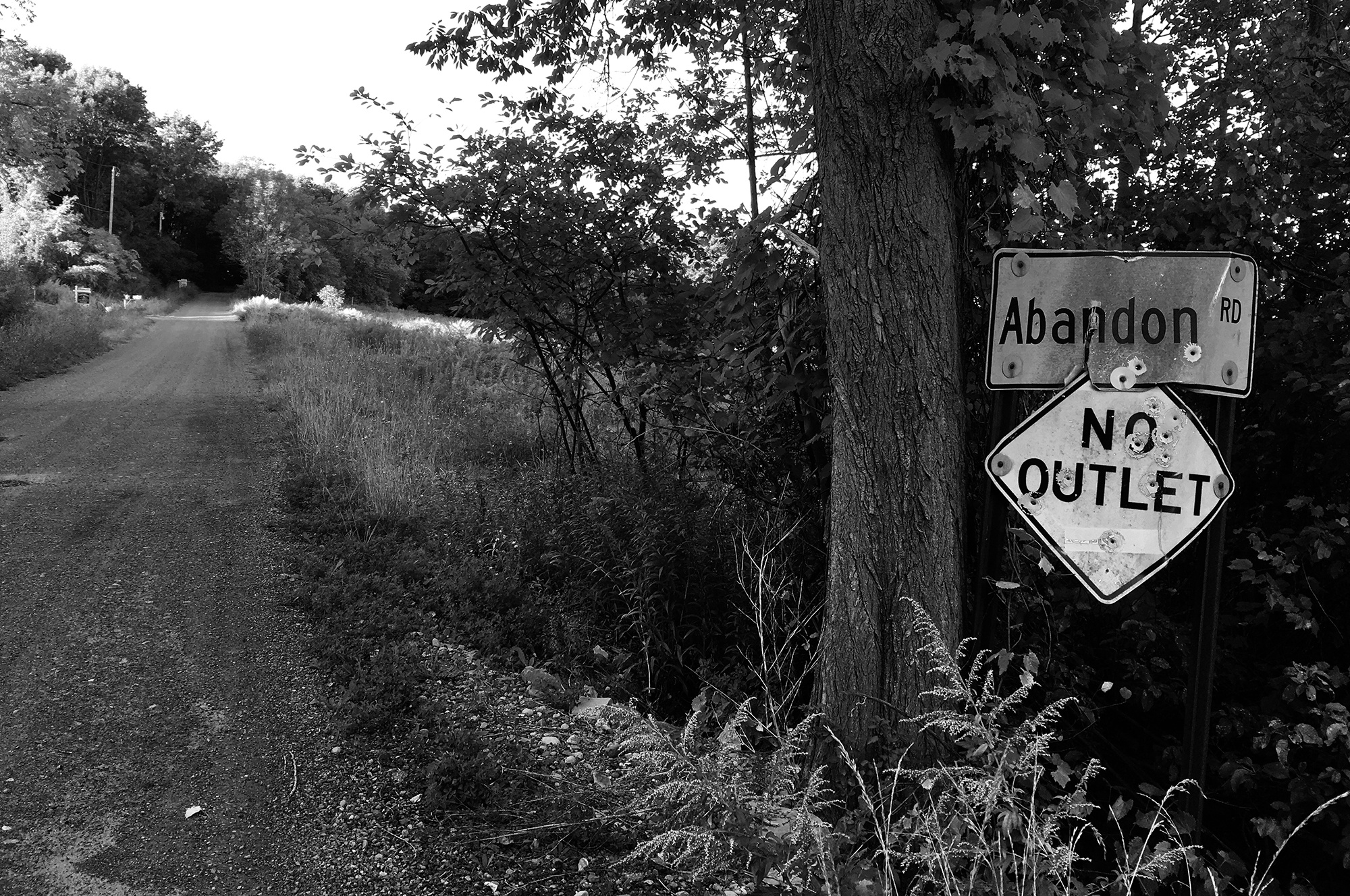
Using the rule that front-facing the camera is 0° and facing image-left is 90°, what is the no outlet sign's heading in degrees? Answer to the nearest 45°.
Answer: approximately 0°

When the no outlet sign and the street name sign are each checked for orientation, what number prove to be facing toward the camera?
2
